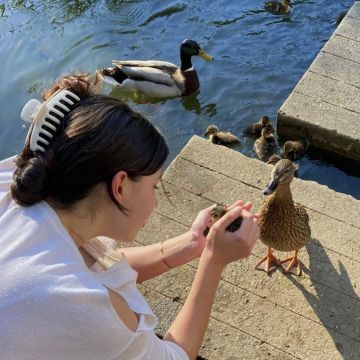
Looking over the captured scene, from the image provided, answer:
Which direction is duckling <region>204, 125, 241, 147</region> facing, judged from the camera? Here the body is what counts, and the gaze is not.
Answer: to the viewer's left

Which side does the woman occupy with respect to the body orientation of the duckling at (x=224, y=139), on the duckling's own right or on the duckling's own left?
on the duckling's own left

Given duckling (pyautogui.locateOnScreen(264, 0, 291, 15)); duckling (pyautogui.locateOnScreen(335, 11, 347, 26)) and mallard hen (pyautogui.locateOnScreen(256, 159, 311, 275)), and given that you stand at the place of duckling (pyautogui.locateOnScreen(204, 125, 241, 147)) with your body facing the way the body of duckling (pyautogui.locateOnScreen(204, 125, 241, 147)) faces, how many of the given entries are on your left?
1

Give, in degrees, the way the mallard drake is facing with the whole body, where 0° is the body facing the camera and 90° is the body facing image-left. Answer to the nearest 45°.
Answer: approximately 270°

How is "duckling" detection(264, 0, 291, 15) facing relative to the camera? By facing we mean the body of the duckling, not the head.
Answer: to the viewer's right

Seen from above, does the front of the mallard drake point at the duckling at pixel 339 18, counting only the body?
yes

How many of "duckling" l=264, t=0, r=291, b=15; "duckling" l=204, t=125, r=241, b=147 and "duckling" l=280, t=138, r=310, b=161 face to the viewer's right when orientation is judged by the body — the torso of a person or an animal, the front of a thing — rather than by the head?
1

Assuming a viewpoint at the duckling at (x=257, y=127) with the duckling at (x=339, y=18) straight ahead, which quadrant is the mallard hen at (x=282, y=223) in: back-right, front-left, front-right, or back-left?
back-right

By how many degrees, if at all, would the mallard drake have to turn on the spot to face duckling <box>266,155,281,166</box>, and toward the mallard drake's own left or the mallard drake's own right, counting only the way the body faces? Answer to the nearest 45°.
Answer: approximately 90° to the mallard drake's own right

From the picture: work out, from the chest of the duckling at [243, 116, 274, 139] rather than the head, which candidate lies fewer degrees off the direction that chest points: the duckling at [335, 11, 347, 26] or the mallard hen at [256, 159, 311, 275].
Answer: the duckling
